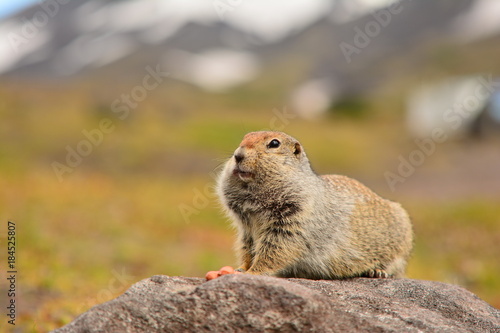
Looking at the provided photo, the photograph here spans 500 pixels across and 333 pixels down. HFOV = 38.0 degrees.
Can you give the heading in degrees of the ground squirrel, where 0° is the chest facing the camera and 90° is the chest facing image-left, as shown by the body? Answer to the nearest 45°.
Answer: approximately 45°
